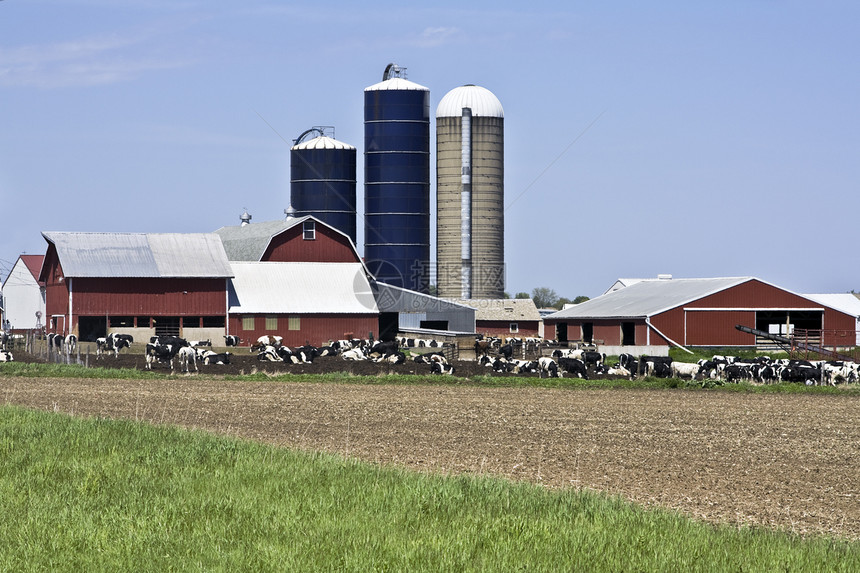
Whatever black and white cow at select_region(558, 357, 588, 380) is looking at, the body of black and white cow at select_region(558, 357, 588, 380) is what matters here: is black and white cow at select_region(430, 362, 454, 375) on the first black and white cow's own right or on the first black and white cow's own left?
on the first black and white cow's own right
